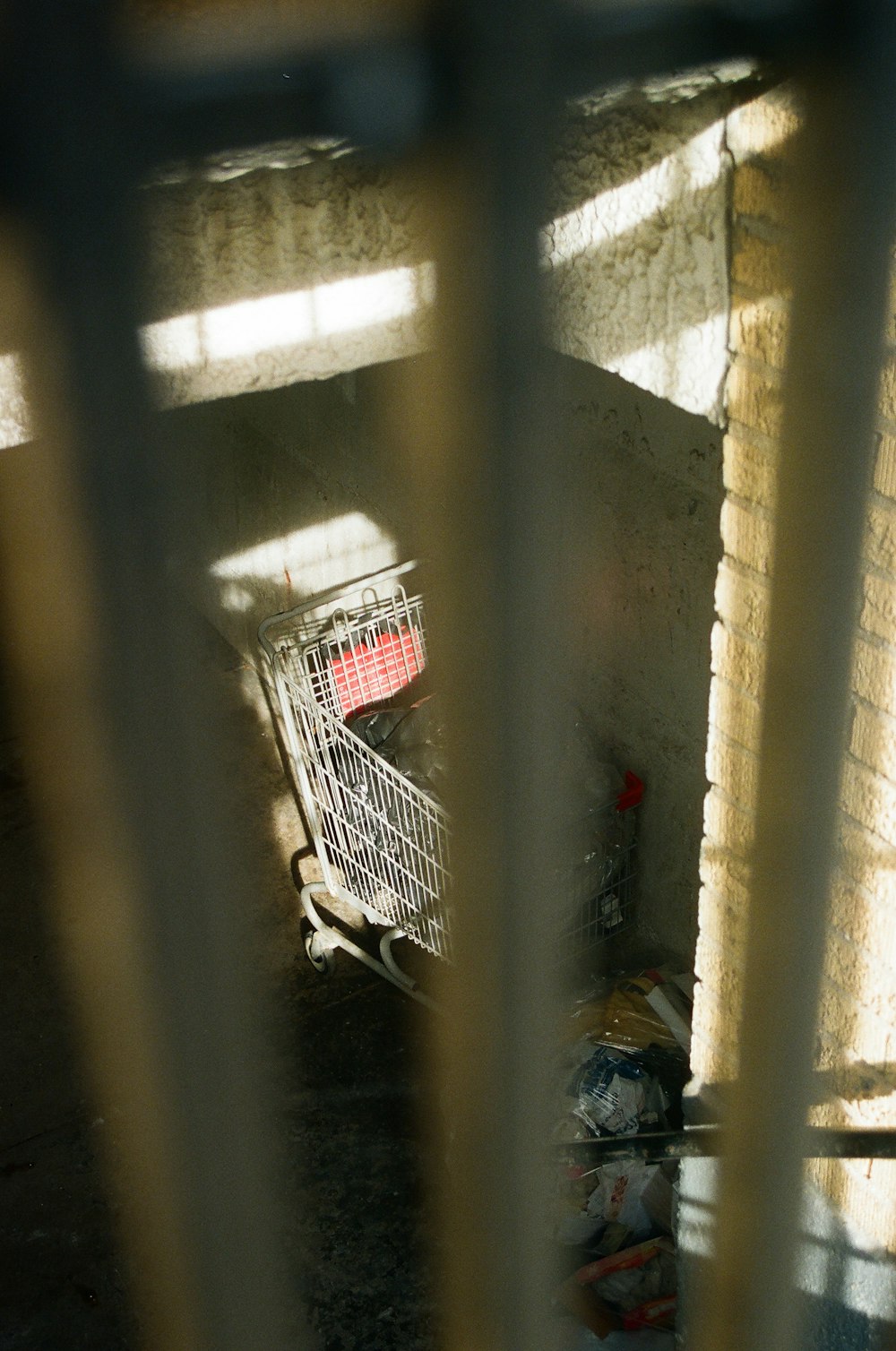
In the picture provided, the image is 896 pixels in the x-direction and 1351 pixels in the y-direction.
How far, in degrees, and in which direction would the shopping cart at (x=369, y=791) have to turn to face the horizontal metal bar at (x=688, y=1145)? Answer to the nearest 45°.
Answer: approximately 45° to its right

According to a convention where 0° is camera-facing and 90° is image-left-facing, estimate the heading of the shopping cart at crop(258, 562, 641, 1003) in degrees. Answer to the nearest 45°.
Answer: approximately 315°

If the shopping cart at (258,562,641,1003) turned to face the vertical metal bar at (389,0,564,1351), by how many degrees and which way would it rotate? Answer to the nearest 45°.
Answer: approximately 45° to its right
